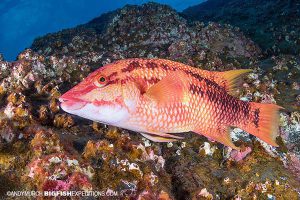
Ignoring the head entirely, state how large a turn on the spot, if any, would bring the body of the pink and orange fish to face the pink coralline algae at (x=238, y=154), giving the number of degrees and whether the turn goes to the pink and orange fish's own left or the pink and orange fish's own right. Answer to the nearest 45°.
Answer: approximately 135° to the pink and orange fish's own right

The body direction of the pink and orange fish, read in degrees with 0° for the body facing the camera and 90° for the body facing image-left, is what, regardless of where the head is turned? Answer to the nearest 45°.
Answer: approximately 90°
